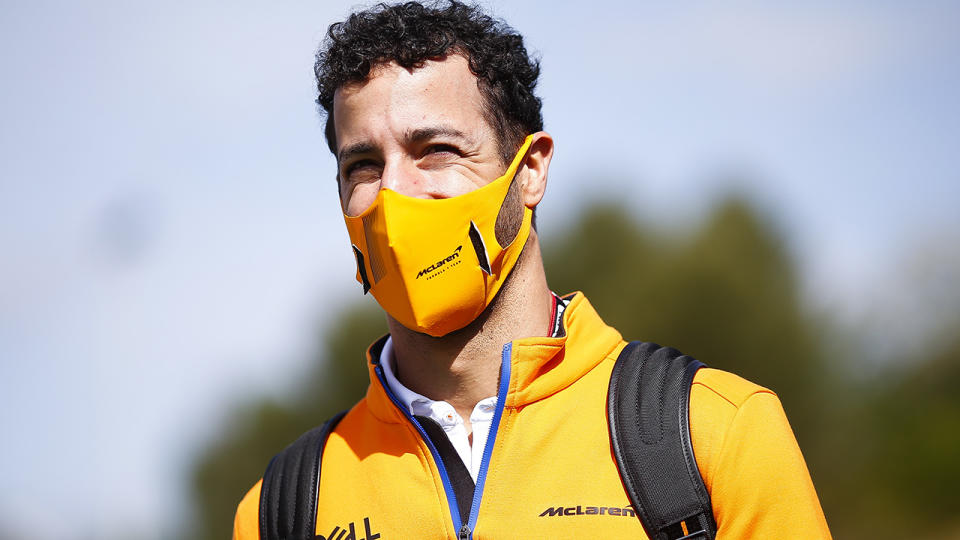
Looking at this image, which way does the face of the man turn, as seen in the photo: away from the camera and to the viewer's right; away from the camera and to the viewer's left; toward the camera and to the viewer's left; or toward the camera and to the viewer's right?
toward the camera and to the viewer's left

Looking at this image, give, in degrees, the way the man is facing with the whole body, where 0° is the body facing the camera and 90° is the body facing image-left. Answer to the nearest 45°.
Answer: approximately 45°
